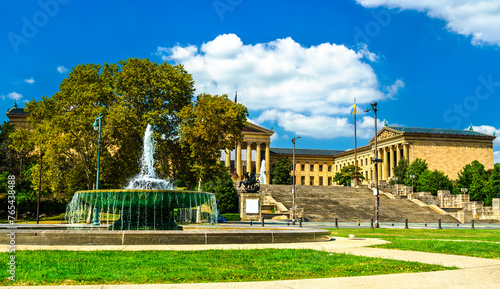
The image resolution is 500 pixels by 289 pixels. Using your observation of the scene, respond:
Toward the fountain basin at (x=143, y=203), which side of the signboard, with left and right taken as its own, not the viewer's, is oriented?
front

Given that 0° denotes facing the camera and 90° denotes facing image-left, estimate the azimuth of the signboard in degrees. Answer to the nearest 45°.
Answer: approximately 0°

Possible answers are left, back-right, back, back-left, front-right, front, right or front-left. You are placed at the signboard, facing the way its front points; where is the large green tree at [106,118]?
front-right

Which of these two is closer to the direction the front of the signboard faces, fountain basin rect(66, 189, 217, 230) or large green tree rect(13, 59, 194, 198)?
the fountain basin
